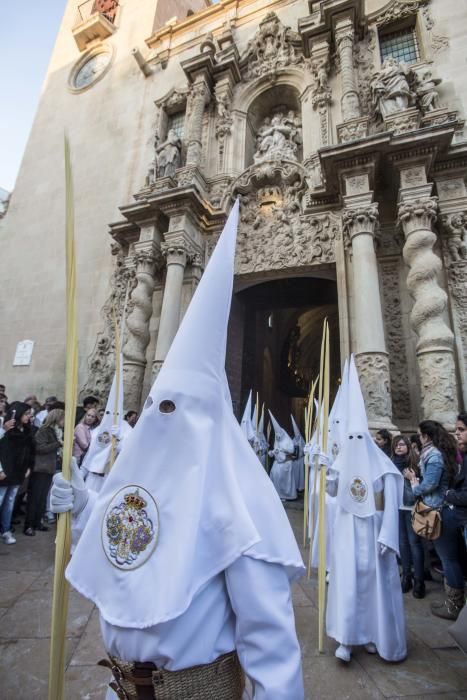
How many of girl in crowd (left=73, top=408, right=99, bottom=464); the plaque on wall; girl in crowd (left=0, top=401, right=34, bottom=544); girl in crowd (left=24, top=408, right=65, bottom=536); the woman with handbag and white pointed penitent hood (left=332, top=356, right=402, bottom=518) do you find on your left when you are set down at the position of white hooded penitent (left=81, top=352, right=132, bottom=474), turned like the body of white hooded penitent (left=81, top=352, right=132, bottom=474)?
2

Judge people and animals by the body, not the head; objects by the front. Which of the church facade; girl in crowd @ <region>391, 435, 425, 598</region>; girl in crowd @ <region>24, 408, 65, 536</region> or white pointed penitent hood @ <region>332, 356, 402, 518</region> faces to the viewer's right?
girl in crowd @ <region>24, 408, 65, 536</region>

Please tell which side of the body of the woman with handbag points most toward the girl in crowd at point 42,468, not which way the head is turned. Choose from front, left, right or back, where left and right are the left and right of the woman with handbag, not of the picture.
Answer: front

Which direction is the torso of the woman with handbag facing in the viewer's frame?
to the viewer's left

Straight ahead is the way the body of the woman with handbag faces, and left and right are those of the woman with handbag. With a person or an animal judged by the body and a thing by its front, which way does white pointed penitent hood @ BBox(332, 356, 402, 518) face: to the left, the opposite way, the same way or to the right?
to the left

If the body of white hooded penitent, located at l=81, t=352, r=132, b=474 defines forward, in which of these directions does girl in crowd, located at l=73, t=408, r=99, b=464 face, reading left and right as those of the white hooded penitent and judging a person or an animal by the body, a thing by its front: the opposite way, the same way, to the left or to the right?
to the left

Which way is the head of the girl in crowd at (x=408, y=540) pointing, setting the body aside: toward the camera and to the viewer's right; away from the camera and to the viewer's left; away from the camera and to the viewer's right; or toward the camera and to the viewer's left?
toward the camera and to the viewer's left

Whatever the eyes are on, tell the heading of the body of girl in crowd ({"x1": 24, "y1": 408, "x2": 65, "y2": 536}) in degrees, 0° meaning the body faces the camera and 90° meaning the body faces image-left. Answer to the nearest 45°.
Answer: approximately 270°

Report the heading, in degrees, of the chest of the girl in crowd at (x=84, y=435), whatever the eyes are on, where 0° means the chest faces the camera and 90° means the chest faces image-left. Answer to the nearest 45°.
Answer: approximately 315°

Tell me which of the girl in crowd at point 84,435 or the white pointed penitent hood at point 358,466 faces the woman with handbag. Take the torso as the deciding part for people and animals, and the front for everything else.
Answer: the girl in crowd

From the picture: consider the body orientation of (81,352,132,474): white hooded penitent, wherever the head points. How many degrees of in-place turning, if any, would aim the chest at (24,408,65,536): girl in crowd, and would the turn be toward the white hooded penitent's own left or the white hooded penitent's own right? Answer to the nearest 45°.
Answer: approximately 90° to the white hooded penitent's own right

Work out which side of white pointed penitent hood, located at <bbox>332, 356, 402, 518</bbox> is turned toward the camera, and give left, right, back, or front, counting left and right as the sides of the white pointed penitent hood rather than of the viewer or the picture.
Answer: front

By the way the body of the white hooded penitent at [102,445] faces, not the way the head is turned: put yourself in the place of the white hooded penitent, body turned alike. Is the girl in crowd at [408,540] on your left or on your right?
on your left
